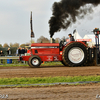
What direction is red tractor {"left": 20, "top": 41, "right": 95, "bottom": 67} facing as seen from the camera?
to the viewer's left
